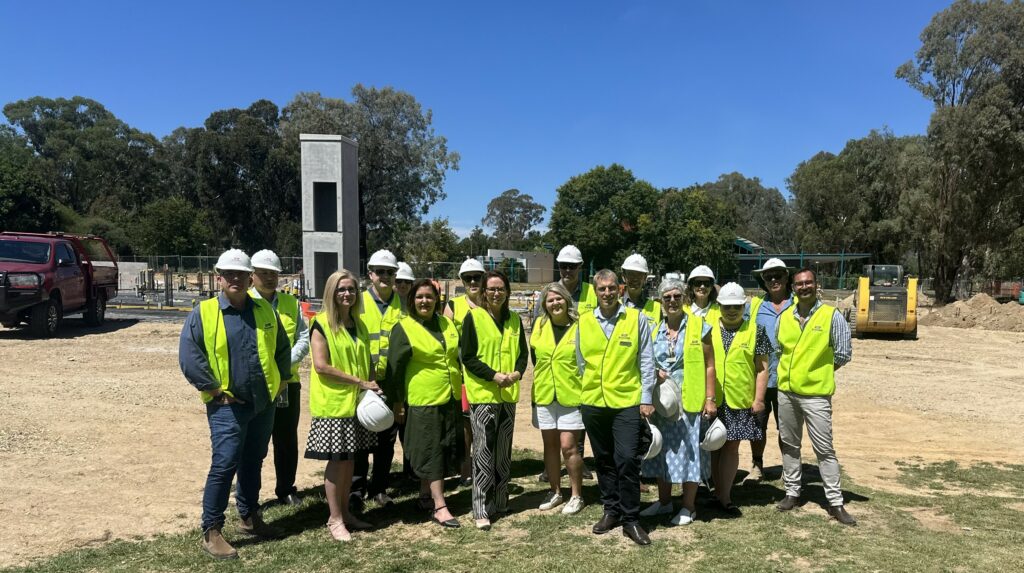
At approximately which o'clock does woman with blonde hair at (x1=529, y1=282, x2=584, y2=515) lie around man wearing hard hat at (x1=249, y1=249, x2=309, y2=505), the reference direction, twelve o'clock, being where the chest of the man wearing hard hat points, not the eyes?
The woman with blonde hair is roughly at 10 o'clock from the man wearing hard hat.

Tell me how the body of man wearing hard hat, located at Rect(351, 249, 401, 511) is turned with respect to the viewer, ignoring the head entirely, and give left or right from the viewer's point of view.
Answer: facing the viewer

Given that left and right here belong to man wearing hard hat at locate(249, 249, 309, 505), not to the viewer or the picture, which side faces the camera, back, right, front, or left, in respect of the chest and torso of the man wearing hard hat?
front

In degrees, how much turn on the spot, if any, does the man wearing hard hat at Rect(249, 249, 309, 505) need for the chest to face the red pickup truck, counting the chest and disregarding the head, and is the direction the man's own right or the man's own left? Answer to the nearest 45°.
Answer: approximately 135° to the man's own right

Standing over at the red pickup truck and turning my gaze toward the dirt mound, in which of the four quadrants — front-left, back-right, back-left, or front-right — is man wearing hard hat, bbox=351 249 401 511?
front-right

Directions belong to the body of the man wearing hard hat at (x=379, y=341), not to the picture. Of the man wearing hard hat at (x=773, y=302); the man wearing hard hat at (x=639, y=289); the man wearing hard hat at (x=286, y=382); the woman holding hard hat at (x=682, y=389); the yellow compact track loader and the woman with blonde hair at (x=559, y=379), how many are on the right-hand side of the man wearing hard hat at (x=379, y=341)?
1

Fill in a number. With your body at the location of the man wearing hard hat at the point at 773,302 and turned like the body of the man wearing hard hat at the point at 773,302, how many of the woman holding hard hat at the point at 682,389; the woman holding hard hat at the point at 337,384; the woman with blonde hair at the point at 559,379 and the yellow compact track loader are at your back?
1

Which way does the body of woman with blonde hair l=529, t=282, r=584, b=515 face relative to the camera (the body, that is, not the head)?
toward the camera

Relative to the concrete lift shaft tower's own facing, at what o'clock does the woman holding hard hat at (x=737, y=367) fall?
The woman holding hard hat is roughly at 12 o'clock from the concrete lift shaft tower.

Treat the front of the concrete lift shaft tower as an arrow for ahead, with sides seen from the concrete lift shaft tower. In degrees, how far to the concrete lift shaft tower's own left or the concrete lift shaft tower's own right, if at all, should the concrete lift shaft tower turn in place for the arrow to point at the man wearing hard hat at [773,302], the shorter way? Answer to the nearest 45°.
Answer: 0° — it already faces them

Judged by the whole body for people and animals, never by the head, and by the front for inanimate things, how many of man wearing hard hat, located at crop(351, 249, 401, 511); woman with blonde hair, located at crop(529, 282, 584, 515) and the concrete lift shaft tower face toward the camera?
3

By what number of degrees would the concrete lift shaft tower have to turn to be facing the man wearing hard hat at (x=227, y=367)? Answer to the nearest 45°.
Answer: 0° — it already faces them

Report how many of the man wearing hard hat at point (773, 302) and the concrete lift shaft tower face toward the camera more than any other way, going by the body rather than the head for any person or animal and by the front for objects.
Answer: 2

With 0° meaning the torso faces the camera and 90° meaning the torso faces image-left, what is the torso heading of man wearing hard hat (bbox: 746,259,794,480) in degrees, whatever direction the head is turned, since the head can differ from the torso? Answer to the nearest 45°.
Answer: approximately 0°
